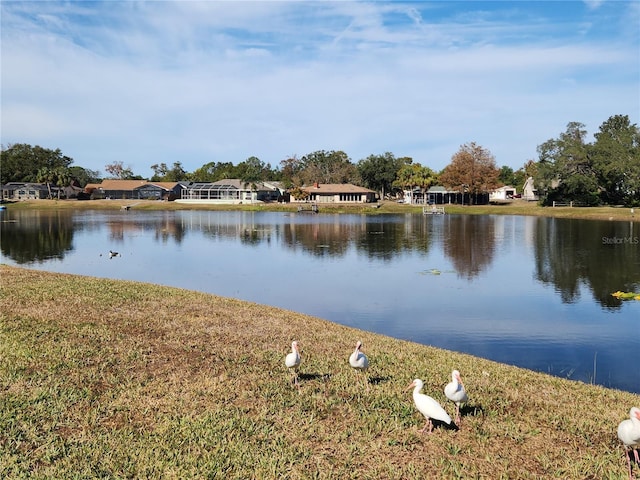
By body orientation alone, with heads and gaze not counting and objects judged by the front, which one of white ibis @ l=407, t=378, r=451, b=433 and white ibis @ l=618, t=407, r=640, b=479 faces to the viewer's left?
white ibis @ l=407, t=378, r=451, b=433

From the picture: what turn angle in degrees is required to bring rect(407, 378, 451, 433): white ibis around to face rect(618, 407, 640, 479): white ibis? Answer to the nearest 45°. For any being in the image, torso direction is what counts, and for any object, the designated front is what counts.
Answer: approximately 180°

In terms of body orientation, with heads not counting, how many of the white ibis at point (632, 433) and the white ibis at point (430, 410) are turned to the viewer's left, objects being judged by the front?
1

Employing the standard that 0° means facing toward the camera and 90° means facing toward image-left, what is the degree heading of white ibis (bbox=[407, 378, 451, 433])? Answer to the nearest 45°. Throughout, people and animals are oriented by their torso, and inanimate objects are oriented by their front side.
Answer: approximately 90°
